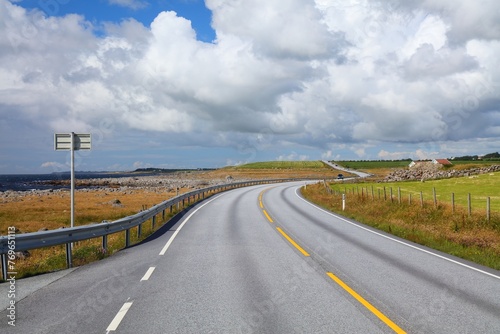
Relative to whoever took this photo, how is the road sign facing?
facing away from the viewer
